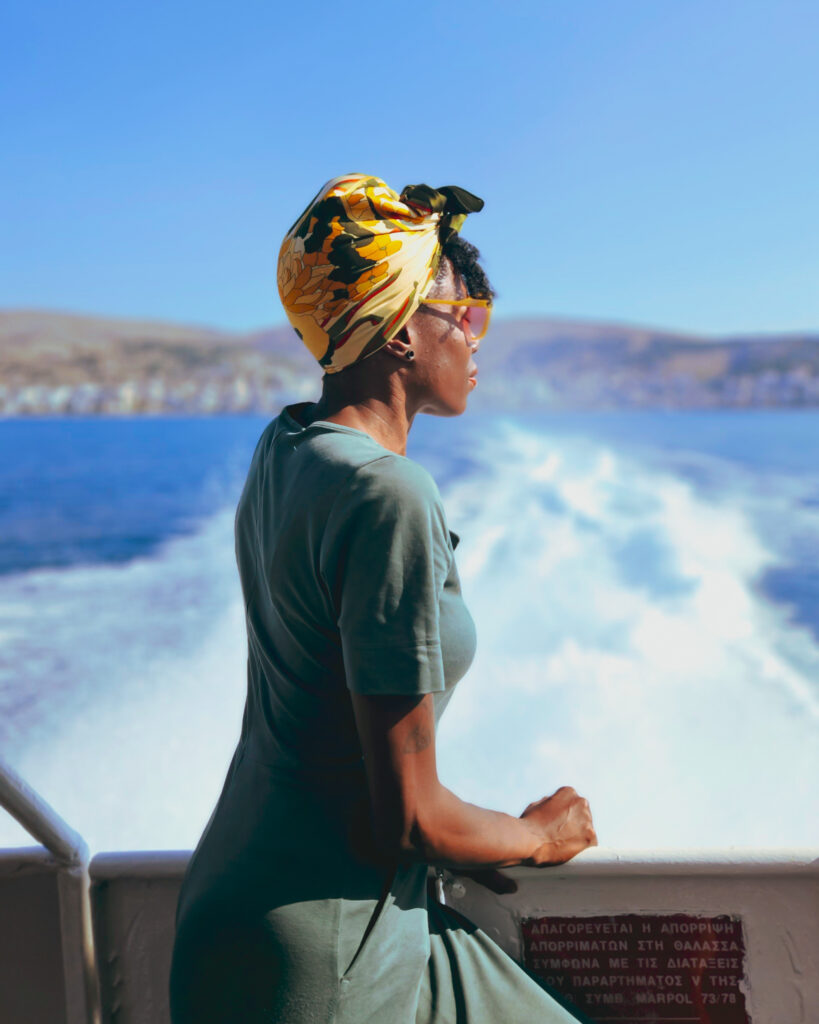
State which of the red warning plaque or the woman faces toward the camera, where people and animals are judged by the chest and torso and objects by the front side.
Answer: the red warning plaque

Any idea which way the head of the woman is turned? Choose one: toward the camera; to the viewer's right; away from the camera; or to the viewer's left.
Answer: to the viewer's right

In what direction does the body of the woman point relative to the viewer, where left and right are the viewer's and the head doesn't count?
facing away from the viewer and to the right of the viewer

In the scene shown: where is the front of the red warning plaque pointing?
toward the camera

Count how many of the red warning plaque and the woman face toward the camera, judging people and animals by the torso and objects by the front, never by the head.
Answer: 1
